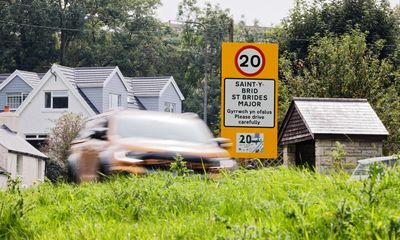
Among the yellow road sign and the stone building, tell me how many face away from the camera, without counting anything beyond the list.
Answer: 0

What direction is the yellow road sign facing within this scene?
toward the camera

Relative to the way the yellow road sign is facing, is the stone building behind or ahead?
behind

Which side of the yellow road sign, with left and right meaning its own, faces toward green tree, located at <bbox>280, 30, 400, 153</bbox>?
back

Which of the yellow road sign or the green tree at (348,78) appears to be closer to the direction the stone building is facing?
the yellow road sign

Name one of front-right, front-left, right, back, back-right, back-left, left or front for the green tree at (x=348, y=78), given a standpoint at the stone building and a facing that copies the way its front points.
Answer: back-right

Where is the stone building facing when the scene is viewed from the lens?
facing the viewer and to the left of the viewer

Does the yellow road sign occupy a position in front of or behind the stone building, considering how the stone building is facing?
in front
